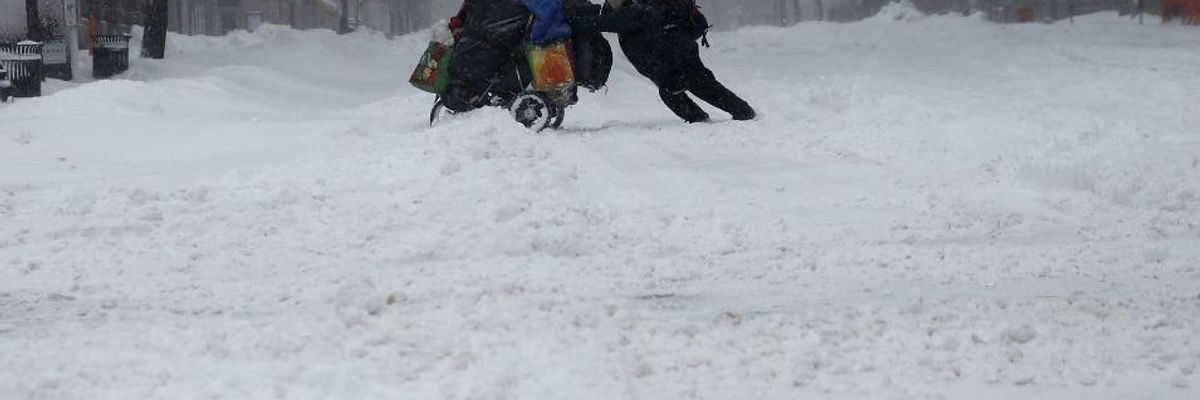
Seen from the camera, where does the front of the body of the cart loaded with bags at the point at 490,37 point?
to the viewer's left

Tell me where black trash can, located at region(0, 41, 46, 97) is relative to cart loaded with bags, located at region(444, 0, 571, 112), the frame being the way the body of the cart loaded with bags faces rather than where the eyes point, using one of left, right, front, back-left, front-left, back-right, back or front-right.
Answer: front-right

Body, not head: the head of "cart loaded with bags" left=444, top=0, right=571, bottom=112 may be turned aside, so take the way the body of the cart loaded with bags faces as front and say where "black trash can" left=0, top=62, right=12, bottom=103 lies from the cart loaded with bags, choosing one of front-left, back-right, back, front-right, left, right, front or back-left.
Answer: front-right

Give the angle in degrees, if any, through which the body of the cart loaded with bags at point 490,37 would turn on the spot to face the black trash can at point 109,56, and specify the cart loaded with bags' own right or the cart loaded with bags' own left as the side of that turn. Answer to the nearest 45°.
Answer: approximately 45° to the cart loaded with bags' own right
